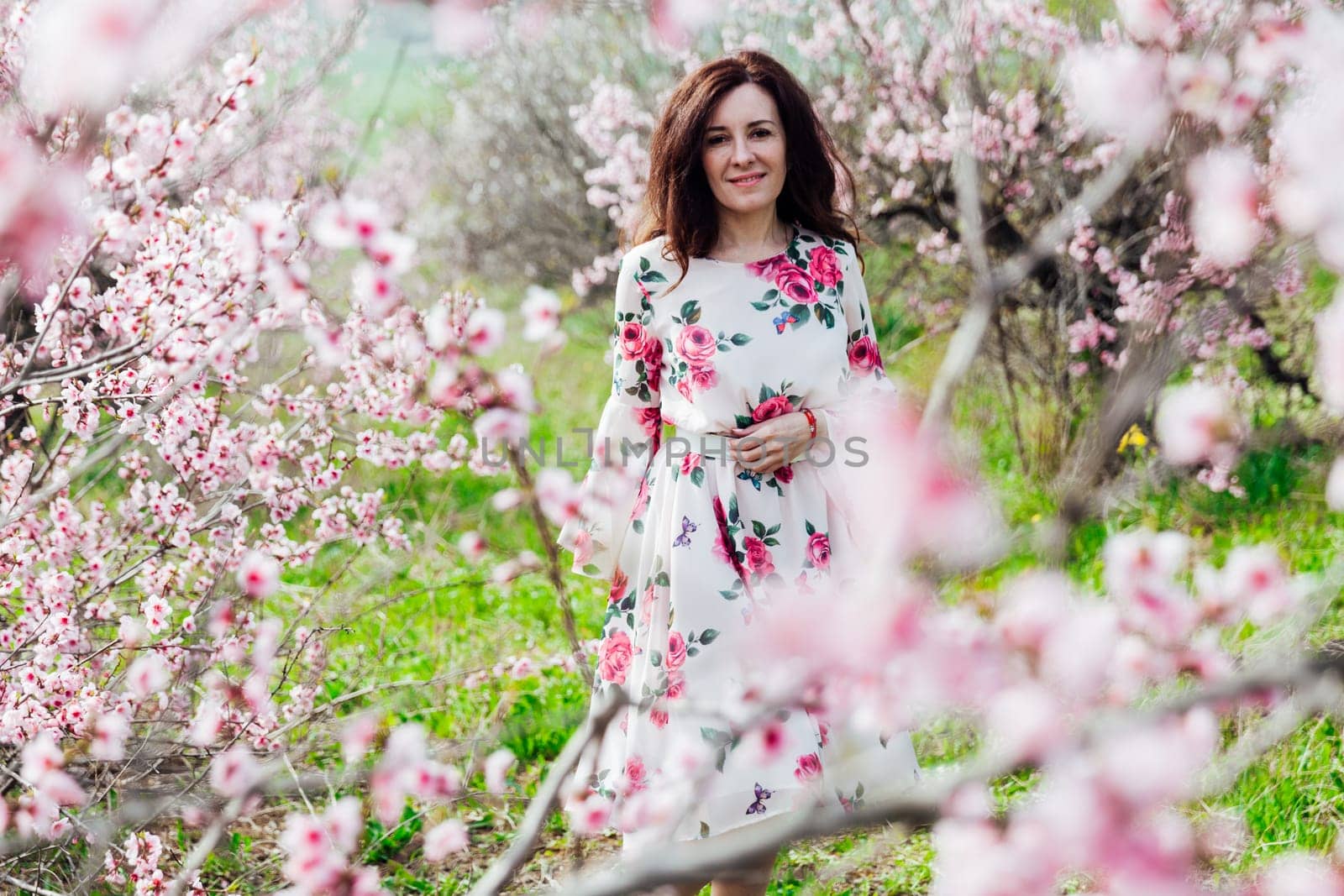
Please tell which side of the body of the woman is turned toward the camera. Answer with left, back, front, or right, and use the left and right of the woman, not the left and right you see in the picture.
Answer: front
